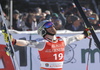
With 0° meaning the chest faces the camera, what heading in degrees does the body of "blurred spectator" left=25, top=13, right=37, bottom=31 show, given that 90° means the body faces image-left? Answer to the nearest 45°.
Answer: approximately 315°

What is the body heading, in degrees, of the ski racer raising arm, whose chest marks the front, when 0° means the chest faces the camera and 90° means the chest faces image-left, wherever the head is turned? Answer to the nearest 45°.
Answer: approximately 315°

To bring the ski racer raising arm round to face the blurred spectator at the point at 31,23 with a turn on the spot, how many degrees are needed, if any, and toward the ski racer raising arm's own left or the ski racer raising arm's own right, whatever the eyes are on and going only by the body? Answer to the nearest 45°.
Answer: approximately 135° to the ski racer raising arm's own left

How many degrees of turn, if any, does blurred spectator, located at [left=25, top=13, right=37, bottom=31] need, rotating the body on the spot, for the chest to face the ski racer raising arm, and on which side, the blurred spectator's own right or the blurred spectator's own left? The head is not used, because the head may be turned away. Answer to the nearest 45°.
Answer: approximately 45° to the blurred spectator's own right
